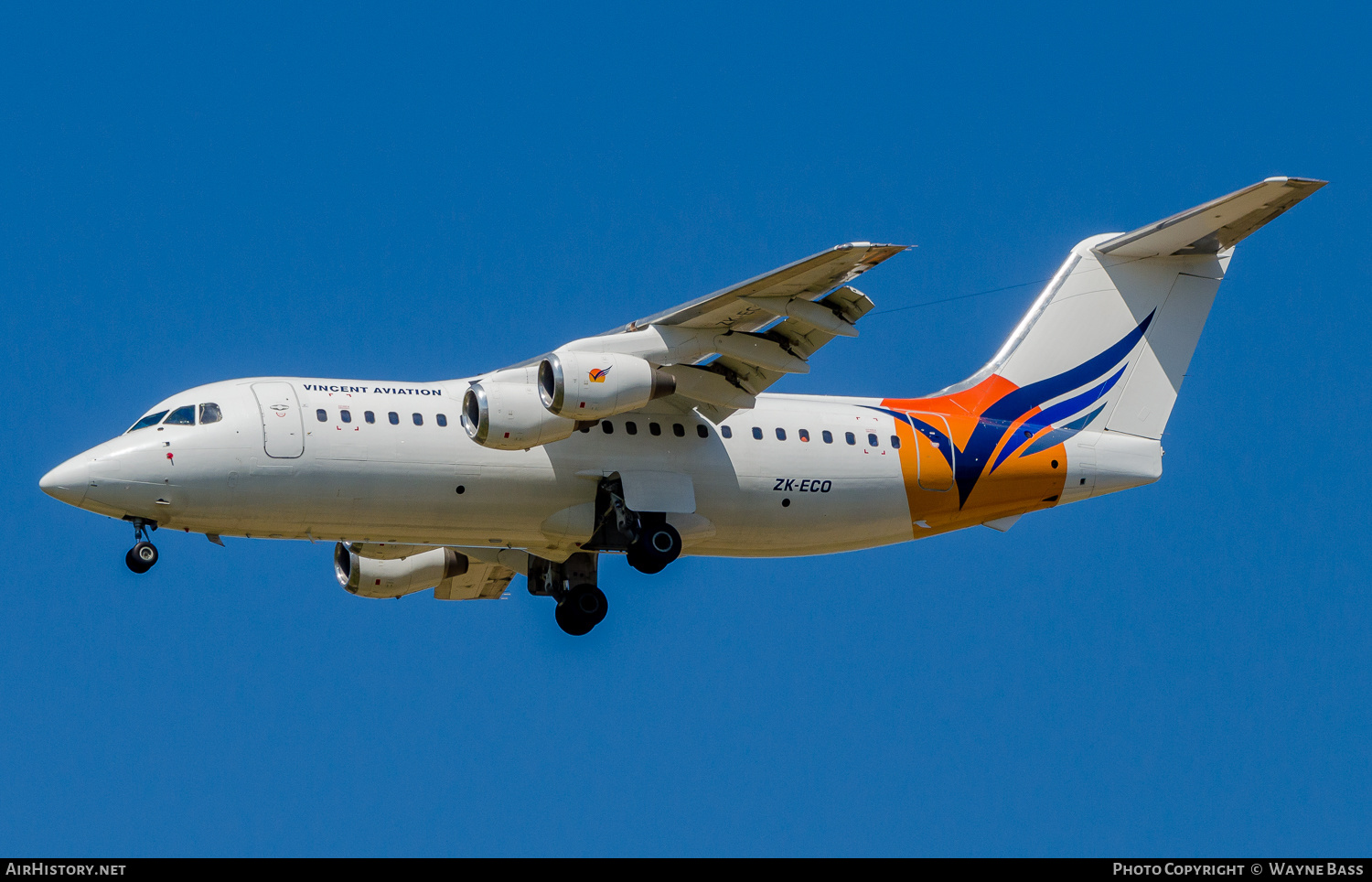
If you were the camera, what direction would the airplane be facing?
facing to the left of the viewer
